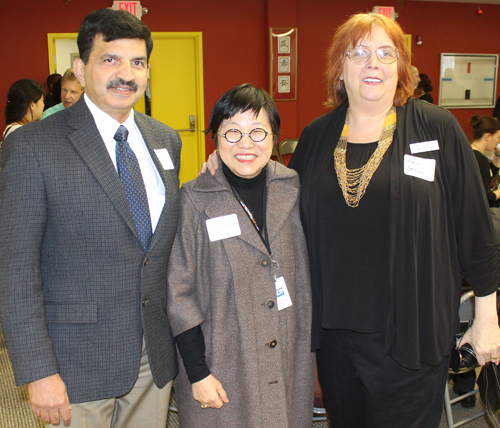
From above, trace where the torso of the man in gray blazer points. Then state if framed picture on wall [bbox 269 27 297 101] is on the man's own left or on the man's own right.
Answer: on the man's own left

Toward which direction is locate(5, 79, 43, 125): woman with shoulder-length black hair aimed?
to the viewer's right

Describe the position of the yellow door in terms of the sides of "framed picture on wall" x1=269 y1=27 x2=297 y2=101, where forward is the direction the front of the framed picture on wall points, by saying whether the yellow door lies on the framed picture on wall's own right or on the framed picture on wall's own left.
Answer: on the framed picture on wall's own right

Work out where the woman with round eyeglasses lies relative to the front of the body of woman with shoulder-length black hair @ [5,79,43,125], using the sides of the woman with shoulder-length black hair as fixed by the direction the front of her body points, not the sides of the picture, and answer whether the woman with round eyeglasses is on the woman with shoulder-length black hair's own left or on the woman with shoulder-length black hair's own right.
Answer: on the woman with shoulder-length black hair's own right

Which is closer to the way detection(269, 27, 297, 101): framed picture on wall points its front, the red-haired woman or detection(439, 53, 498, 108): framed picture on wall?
the red-haired woman

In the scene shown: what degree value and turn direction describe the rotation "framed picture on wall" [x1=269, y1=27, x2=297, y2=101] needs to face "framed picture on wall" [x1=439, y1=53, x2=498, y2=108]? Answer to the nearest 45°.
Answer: approximately 135° to its left

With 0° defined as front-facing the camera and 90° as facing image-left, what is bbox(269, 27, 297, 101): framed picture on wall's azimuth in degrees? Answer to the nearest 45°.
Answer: approximately 0°

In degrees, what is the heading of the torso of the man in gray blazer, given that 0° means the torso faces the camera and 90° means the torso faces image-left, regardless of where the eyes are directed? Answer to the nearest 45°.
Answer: approximately 315°
